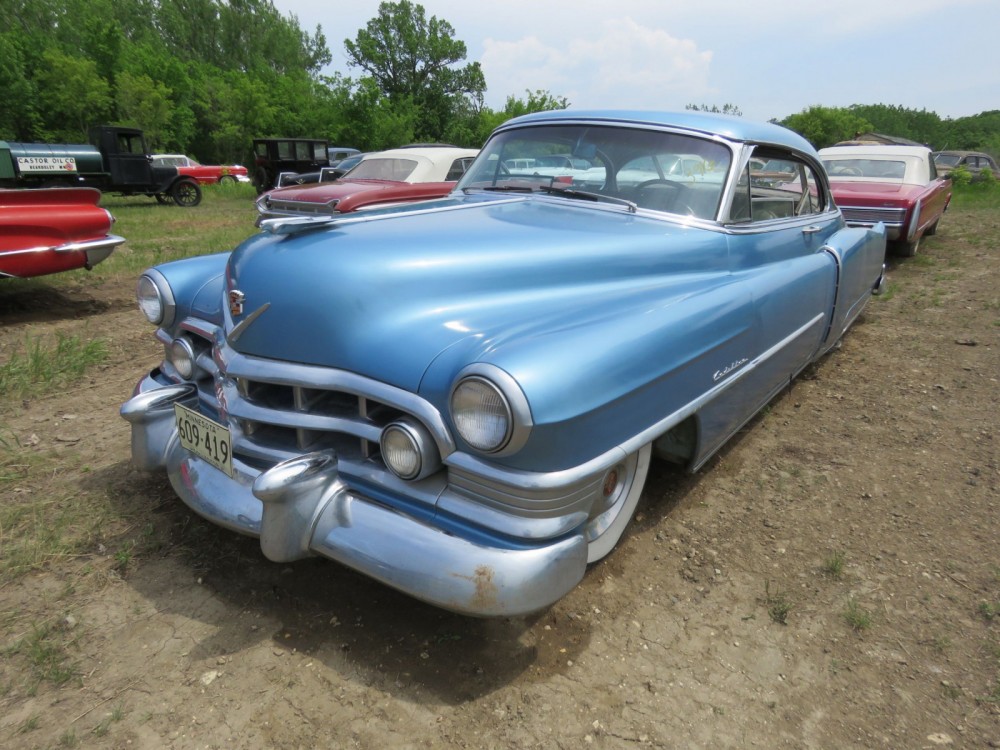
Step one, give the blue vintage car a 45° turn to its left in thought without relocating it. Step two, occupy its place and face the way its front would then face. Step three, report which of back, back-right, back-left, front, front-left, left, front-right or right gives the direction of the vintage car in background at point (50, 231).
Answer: back-right

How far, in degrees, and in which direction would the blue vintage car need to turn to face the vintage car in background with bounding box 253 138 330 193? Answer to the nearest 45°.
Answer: approximately 135° to its right

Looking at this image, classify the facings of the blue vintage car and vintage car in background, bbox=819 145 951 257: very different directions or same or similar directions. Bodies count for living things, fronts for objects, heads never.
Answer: very different directions

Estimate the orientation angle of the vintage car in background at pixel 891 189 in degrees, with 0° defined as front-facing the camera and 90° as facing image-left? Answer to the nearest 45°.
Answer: approximately 225°

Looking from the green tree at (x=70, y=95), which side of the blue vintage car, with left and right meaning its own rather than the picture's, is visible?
right

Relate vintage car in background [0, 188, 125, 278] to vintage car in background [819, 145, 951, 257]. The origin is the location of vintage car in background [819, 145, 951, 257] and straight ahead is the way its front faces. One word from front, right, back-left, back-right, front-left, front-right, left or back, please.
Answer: back

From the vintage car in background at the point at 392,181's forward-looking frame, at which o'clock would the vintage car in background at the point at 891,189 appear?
the vintage car in background at the point at 891,189 is roughly at 8 o'clock from the vintage car in background at the point at 392,181.

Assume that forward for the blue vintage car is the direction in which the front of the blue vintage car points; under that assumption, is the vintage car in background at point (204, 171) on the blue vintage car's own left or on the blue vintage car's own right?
on the blue vintage car's own right

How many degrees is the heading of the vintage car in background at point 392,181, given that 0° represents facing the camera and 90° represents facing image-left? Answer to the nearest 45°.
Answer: approximately 45°

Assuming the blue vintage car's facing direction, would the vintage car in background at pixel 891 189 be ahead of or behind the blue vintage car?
behind

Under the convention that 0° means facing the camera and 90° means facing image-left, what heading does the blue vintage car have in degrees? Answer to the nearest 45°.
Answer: approximately 45°

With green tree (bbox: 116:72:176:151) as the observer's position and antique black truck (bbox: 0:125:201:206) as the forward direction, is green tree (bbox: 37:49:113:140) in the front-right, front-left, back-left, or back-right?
back-right
